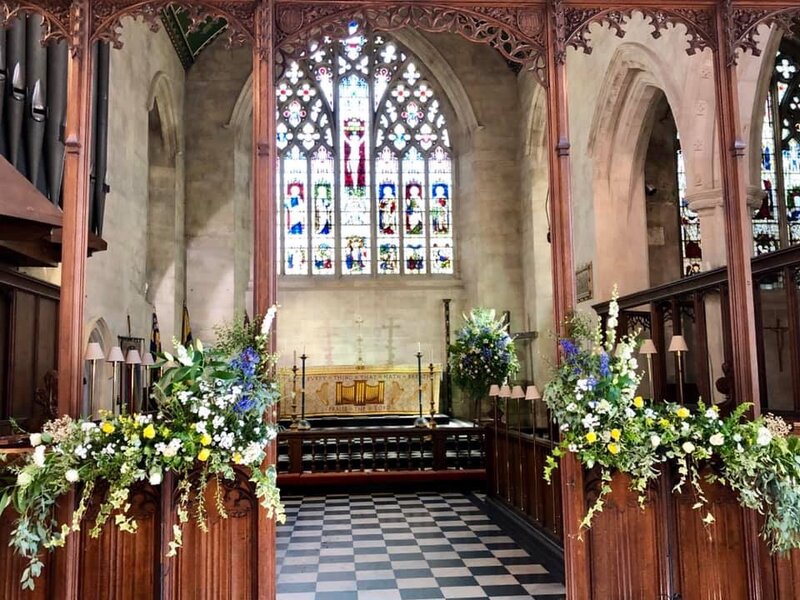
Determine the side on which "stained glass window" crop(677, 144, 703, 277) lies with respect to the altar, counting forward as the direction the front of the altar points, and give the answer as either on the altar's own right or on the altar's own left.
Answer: on the altar's own left

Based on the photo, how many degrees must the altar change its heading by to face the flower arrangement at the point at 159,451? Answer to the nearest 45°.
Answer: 0° — it already faces it

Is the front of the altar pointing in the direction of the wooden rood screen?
yes

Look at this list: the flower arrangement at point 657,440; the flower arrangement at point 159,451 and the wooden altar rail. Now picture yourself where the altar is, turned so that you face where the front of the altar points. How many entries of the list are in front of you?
3

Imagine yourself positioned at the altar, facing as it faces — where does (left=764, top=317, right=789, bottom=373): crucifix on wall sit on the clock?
The crucifix on wall is roughly at 11 o'clock from the altar.

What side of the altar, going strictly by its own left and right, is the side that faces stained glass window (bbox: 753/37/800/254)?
left

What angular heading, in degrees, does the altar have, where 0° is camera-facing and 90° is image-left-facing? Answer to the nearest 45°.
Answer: approximately 0°

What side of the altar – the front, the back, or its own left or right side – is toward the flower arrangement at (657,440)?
front

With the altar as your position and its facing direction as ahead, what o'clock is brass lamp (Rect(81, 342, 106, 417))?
The brass lamp is roughly at 1 o'clock from the altar.

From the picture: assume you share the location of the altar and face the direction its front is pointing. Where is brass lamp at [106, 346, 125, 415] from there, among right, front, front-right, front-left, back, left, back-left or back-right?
front-right
